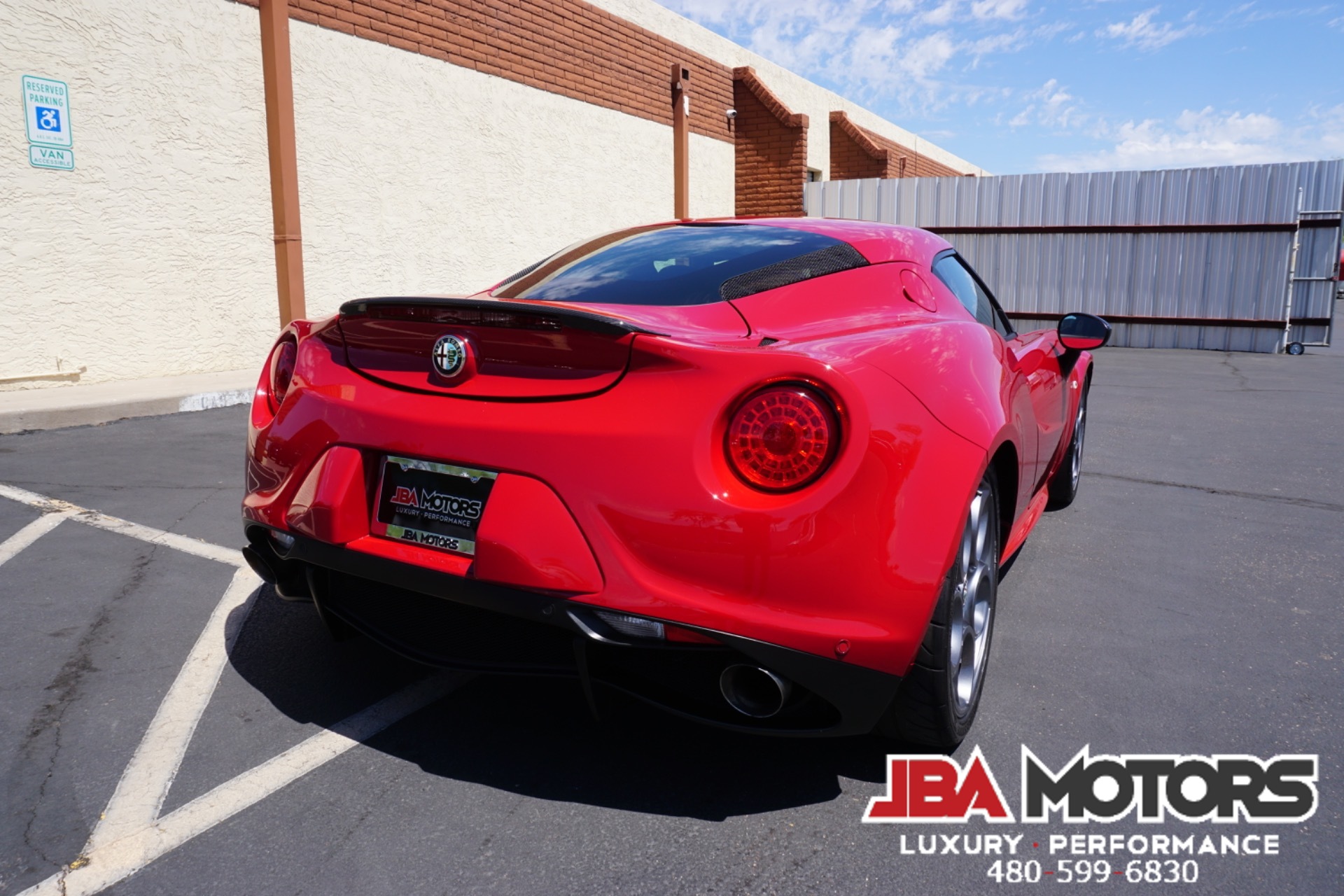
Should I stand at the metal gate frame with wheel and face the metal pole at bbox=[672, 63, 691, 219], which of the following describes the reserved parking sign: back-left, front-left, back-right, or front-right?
front-left

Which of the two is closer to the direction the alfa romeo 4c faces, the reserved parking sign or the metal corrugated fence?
the metal corrugated fence

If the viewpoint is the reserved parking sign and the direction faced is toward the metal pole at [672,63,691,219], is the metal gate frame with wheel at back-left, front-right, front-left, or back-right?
front-right

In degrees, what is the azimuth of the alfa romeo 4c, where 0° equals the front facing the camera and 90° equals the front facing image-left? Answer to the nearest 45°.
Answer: approximately 225°

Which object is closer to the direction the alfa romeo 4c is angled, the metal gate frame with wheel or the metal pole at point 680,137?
the metal gate frame with wheel

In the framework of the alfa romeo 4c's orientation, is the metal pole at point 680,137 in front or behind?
in front

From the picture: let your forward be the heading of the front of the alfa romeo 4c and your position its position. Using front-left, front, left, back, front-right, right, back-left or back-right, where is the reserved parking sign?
left

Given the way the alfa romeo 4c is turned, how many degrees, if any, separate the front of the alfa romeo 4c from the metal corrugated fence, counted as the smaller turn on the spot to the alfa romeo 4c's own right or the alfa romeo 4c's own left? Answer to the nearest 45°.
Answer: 0° — it already faces it

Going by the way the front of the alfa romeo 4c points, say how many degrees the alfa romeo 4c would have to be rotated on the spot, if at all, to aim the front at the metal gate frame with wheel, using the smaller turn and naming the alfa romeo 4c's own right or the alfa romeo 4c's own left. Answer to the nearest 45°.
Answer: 0° — it already faces it
